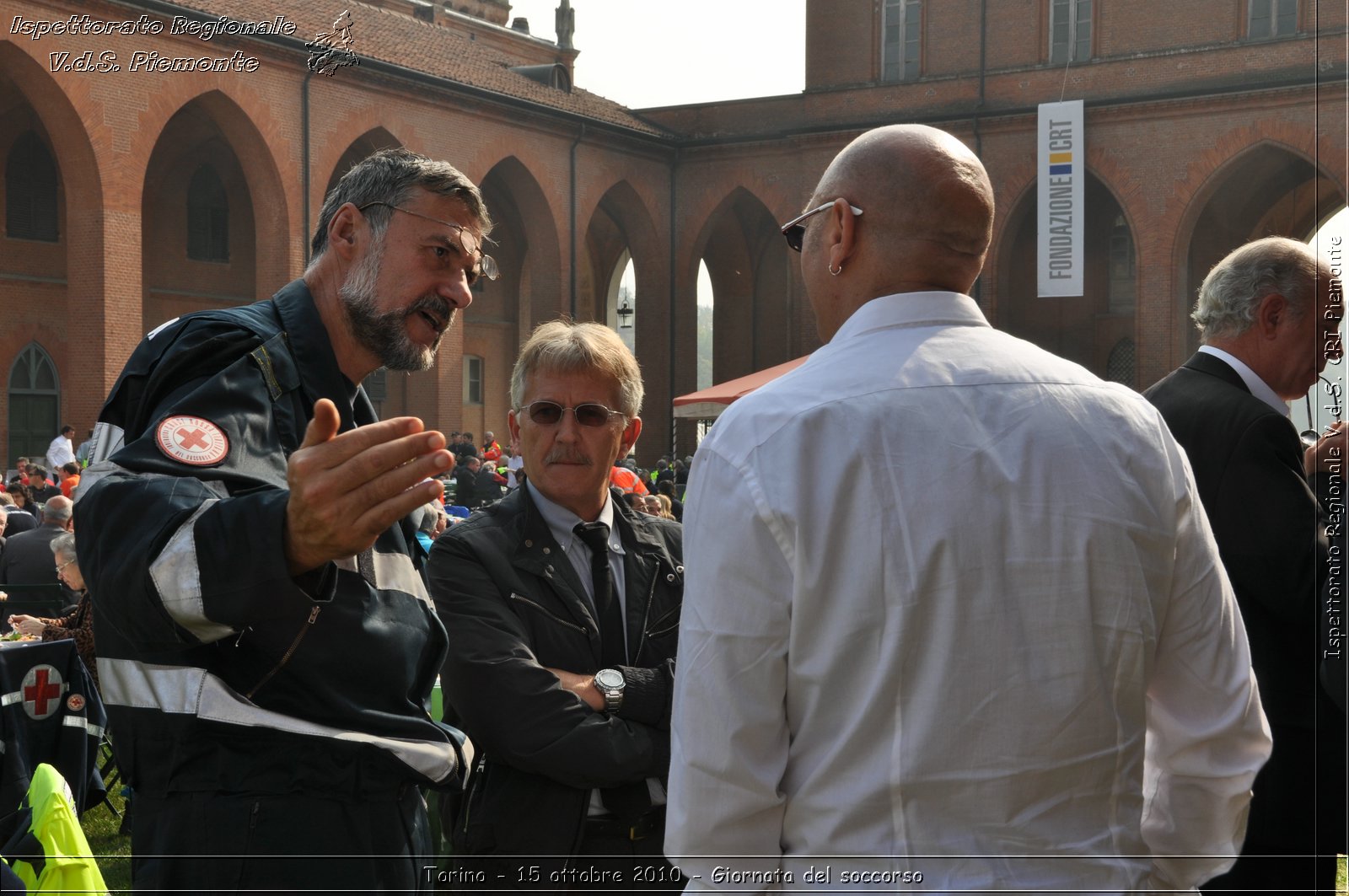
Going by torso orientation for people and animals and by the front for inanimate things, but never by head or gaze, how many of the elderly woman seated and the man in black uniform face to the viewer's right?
1

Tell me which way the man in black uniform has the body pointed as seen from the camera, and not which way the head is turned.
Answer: to the viewer's right

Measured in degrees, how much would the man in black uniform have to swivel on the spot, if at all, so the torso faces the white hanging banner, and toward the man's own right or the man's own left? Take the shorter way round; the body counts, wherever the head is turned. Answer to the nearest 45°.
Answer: approximately 45° to the man's own left

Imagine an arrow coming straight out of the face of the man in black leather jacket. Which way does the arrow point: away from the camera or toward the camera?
toward the camera

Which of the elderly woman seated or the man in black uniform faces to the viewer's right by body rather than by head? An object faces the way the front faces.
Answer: the man in black uniform

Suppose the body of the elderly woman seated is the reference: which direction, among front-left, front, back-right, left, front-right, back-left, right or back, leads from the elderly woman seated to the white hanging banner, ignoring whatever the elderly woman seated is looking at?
back-right

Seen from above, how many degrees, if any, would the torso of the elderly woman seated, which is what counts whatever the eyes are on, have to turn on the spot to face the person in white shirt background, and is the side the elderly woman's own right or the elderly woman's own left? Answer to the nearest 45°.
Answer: approximately 90° to the elderly woman's own right

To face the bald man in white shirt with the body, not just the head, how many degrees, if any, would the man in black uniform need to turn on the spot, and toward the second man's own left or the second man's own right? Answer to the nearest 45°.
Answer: approximately 45° to the second man's own right

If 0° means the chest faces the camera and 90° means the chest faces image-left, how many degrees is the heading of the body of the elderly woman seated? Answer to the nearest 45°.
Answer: approximately 90°

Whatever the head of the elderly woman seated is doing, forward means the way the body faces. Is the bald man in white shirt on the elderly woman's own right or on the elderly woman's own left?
on the elderly woman's own left

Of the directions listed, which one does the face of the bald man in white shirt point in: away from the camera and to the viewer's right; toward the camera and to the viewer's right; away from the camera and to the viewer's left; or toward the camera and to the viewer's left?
away from the camera and to the viewer's left

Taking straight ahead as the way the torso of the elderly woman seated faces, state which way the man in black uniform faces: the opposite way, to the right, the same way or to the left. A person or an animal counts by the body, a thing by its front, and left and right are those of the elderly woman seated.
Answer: the opposite way
